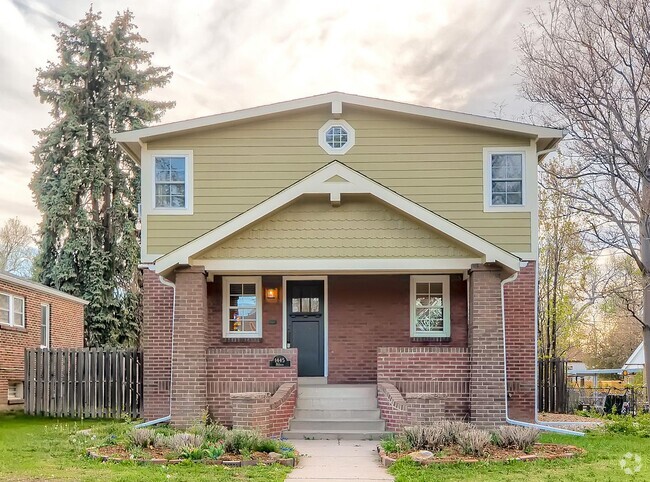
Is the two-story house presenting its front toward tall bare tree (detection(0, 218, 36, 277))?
no

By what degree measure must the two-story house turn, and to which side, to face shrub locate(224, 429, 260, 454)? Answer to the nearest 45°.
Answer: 0° — it already faces it

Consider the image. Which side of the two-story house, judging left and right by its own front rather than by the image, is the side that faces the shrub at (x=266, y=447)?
front

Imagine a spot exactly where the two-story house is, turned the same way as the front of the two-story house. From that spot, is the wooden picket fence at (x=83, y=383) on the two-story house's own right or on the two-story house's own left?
on the two-story house's own right

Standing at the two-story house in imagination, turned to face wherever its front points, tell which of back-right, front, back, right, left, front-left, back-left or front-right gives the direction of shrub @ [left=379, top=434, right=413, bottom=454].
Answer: front

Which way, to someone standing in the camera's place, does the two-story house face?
facing the viewer

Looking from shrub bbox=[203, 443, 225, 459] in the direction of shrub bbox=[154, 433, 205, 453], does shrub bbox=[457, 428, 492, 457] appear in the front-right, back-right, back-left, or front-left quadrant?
back-right

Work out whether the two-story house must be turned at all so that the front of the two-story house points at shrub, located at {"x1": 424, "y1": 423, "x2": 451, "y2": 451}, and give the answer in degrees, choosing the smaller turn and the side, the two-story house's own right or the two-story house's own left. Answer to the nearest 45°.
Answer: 0° — it already faces it

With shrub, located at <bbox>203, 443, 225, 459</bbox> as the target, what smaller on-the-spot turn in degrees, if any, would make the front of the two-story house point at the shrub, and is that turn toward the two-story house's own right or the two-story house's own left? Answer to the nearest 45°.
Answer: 0° — it already faces it

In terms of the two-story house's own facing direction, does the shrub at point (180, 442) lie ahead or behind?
ahead
